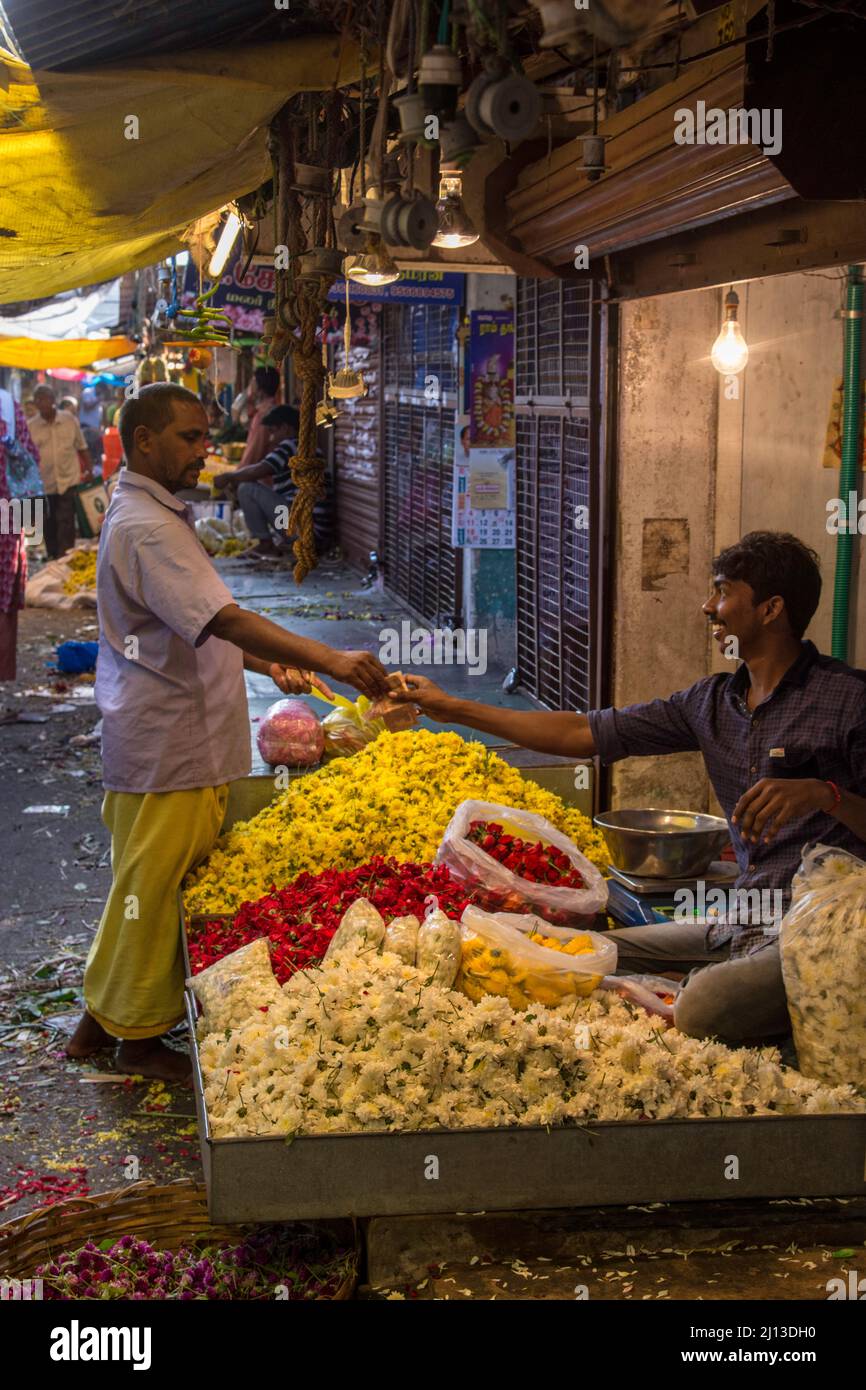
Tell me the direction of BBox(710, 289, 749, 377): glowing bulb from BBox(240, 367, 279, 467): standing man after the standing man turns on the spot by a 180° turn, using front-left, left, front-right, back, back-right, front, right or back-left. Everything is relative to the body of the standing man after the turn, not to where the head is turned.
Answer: right

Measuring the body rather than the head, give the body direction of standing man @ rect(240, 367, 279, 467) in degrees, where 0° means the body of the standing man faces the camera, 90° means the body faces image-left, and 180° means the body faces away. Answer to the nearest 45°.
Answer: approximately 90°

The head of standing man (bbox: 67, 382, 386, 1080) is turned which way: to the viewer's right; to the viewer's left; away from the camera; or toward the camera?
to the viewer's right

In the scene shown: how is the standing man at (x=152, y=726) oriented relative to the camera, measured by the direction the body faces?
to the viewer's right

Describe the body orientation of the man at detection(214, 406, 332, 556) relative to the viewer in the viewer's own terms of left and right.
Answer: facing to the left of the viewer

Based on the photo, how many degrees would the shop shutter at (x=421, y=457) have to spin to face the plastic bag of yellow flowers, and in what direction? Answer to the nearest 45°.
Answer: approximately 45° to its left

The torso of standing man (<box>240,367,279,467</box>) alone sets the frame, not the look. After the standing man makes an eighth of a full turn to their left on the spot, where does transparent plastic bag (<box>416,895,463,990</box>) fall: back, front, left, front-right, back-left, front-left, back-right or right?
front-left

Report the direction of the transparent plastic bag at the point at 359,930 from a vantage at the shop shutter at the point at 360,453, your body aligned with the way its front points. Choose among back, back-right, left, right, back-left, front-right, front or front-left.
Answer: front-left

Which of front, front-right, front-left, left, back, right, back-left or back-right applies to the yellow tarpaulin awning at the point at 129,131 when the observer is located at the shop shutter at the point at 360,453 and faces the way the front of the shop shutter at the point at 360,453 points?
front-left

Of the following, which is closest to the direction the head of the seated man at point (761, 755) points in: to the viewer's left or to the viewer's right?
to the viewer's left
